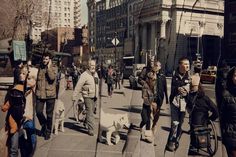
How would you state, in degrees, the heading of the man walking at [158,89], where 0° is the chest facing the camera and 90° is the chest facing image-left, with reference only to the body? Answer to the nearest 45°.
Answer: approximately 45°

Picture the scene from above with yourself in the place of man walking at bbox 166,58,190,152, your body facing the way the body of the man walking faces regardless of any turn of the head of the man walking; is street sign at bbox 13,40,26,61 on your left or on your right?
on your right

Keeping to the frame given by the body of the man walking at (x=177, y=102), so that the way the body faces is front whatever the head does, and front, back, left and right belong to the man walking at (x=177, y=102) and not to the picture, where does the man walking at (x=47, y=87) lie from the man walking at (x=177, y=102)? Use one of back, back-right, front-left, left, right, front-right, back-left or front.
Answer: back-right

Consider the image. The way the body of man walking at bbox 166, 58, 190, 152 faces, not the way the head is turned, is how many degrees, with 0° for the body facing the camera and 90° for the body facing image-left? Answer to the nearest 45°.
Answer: approximately 315°

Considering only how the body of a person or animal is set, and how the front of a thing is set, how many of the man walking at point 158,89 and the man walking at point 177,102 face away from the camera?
0
